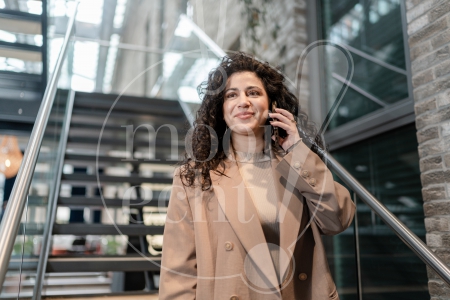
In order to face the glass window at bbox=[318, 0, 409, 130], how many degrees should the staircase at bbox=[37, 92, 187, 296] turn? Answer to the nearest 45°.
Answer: approximately 45° to its left

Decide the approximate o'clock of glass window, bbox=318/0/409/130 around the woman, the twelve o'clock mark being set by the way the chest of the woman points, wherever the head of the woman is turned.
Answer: The glass window is roughly at 7 o'clock from the woman.

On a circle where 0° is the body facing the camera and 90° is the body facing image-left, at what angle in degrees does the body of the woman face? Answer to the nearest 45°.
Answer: approximately 0°

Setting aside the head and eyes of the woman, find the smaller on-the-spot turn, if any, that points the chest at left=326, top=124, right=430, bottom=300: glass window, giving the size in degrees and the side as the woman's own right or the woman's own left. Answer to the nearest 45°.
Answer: approximately 135° to the woman's own left

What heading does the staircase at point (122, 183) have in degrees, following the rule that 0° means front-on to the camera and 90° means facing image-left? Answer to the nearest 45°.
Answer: approximately 0°

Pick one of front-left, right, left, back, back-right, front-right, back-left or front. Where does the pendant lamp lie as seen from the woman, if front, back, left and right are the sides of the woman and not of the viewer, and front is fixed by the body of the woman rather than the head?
back-right
